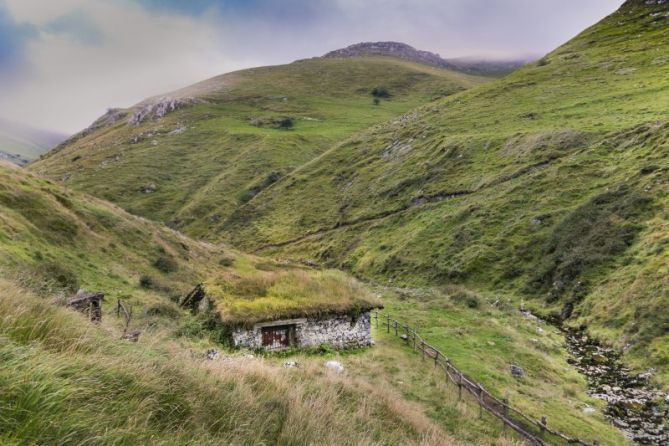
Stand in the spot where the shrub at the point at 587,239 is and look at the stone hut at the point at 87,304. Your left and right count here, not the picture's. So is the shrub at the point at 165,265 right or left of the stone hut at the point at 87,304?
right

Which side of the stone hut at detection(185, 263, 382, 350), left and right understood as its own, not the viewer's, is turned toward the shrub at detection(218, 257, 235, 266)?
back

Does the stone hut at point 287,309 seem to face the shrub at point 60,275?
no

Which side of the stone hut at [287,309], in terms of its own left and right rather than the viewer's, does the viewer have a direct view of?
front

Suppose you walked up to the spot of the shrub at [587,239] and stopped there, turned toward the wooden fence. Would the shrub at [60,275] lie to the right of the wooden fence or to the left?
right

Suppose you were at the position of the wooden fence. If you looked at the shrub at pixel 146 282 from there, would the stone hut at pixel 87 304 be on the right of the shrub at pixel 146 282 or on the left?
left

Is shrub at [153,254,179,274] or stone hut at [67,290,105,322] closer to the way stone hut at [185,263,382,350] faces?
the stone hut

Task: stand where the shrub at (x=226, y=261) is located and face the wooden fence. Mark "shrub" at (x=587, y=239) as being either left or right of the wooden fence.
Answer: left

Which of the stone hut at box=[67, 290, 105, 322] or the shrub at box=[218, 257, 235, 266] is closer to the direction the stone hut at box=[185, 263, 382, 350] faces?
the stone hut

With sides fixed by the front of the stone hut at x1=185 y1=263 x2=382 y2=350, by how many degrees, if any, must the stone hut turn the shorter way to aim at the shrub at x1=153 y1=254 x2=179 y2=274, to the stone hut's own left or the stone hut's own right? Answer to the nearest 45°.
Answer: approximately 135° to the stone hut's own right

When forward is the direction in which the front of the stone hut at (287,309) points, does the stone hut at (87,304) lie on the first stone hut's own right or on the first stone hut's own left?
on the first stone hut's own right

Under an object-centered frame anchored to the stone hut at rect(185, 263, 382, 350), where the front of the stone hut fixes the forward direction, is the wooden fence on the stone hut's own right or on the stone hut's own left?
on the stone hut's own left

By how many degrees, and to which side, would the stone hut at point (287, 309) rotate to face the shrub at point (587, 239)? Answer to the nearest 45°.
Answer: approximately 90° to its left

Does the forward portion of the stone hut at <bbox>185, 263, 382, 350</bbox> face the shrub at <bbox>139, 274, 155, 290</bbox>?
no

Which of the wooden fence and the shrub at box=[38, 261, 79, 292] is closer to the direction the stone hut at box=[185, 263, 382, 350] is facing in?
the wooden fence

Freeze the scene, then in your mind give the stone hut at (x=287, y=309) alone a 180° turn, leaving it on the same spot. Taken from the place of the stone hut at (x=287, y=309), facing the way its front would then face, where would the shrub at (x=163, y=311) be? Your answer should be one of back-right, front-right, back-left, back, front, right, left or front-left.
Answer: left

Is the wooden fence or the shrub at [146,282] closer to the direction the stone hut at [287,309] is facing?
the wooden fence
